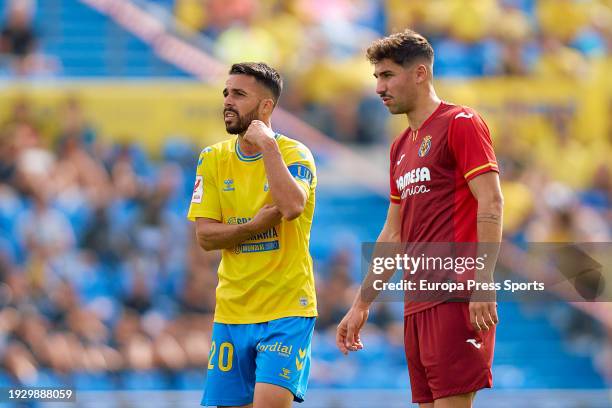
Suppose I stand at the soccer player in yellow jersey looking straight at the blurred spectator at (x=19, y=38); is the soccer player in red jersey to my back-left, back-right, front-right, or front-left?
back-right

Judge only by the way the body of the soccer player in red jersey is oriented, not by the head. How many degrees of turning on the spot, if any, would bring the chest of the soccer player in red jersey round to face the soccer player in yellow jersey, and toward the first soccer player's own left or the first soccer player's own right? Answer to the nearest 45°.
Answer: approximately 45° to the first soccer player's own right

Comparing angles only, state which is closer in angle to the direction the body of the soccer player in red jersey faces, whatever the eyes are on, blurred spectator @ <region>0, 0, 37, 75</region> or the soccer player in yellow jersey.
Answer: the soccer player in yellow jersey

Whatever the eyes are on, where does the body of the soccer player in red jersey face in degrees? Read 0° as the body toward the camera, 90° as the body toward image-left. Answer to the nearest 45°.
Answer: approximately 45°

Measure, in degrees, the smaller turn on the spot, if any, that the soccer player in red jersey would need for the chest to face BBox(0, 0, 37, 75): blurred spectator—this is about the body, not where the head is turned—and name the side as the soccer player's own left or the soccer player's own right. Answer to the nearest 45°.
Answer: approximately 90° to the soccer player's own right

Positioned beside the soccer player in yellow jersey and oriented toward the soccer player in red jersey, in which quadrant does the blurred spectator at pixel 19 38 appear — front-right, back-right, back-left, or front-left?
back-left

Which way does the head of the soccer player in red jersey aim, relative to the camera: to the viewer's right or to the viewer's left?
to the viewer's left
